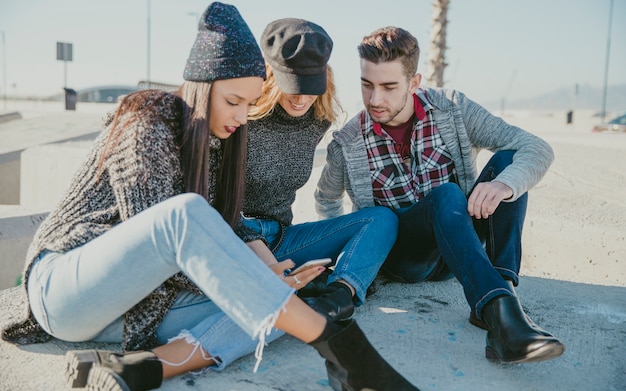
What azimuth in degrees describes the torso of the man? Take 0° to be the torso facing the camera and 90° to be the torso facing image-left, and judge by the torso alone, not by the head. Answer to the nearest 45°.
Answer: approximately 0°

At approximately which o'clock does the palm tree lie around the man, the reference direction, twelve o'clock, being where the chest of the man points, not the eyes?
The palm tree is roughly at 6 o'clock from the man.
